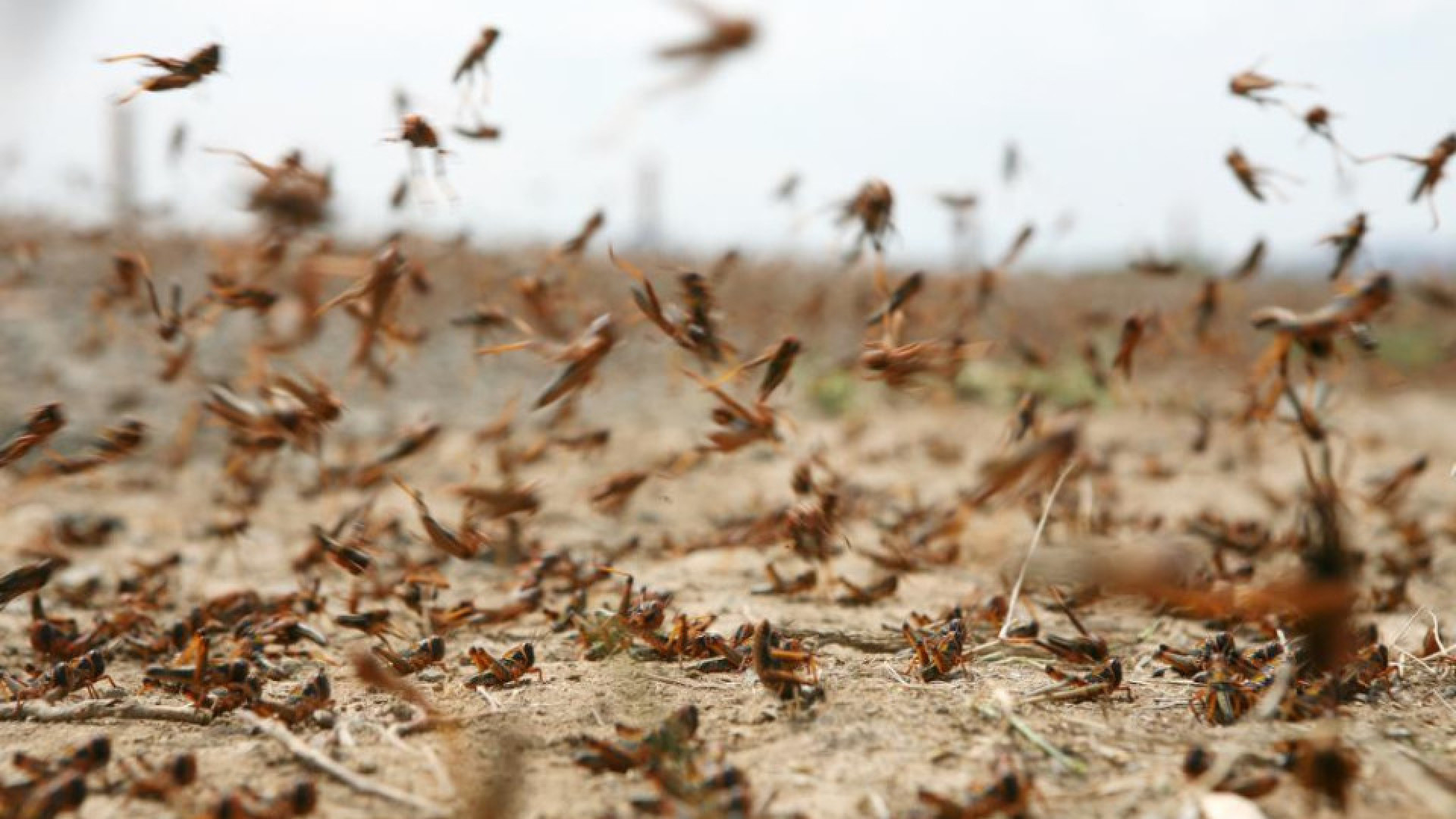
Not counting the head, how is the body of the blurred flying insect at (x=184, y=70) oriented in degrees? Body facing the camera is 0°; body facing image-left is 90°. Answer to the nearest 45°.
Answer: approximately 270°

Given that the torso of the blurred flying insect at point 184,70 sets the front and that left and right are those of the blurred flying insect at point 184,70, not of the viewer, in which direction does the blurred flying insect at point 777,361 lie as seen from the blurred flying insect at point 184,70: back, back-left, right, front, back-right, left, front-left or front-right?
front-right

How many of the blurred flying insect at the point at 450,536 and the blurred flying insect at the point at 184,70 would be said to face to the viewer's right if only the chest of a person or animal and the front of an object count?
2

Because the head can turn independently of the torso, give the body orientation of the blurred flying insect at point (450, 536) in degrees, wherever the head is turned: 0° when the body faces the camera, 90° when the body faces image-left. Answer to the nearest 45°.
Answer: approximately 270°

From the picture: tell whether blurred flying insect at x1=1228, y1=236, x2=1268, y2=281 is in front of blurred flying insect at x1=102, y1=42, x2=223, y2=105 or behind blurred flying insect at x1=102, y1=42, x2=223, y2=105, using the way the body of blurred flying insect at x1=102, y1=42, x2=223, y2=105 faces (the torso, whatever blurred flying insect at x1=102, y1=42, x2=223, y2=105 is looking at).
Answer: in front

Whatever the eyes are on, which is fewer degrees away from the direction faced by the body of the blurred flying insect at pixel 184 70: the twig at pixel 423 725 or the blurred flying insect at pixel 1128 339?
the blurred flying insect
